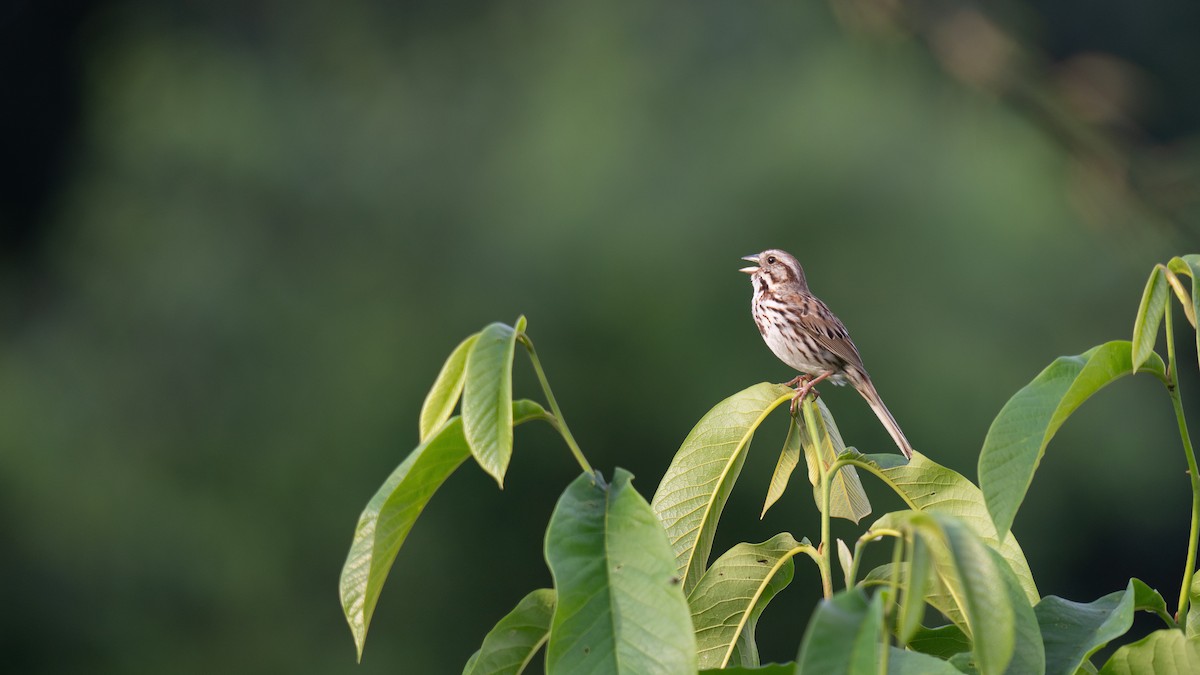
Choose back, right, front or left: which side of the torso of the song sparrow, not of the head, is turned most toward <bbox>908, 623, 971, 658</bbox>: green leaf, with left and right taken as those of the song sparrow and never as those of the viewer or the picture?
back

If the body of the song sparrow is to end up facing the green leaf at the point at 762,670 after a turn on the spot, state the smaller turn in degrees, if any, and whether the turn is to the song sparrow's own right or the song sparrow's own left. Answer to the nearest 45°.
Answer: approximately 90° to the song sparrow's own left

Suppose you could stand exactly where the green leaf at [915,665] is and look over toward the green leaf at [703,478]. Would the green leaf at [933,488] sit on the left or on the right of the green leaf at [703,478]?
right

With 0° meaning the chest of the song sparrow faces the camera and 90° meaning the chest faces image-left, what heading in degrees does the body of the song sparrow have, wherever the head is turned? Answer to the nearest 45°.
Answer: approximately 90°

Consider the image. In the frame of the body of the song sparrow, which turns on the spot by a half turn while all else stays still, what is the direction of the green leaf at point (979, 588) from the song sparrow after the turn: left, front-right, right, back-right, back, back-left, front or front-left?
right

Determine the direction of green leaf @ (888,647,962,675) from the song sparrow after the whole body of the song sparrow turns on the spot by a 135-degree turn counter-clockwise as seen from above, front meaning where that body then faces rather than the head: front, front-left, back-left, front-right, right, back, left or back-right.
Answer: front-right

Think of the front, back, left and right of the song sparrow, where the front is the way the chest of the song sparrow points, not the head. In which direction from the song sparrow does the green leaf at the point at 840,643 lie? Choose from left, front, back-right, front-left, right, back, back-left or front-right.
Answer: left
